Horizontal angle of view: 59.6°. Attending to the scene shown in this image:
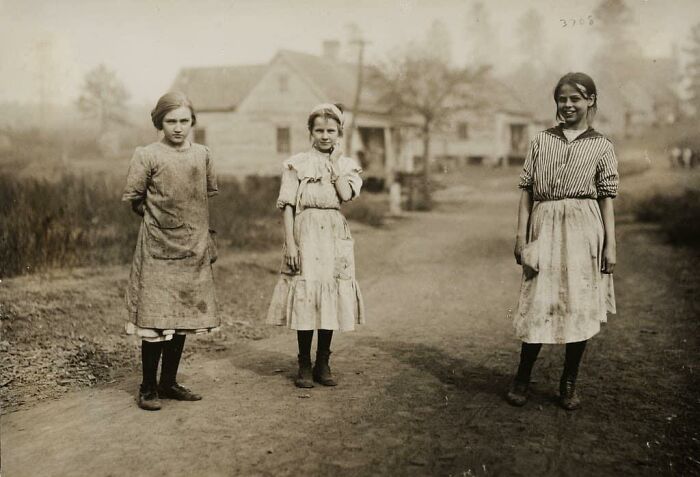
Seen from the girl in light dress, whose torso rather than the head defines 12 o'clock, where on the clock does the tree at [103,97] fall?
The tree is roughly at 5 o'clock from the girl in light dress.

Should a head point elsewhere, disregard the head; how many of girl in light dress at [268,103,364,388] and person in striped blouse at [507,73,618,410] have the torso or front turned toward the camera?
2

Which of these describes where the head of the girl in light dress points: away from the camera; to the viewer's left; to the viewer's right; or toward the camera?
toward the camera

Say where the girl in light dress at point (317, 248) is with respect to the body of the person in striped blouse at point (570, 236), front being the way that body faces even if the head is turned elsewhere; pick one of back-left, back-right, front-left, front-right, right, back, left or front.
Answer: right

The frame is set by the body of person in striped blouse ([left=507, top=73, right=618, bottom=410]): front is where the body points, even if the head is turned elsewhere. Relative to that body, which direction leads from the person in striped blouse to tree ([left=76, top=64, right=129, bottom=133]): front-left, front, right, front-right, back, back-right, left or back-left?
back-right

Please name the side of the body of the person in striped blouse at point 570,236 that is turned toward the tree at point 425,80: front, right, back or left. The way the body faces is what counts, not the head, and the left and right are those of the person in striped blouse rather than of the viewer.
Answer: back

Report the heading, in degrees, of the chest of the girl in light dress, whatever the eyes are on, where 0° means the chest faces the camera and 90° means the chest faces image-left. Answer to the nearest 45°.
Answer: approximately 0°

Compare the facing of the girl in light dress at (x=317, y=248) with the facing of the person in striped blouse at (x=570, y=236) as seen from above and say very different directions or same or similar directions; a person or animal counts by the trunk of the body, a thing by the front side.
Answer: same or similar directions

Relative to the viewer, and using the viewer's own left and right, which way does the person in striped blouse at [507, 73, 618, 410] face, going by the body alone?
facing the viewer

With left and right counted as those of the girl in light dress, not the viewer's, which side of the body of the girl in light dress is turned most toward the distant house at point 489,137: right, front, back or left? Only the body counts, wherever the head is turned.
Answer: back

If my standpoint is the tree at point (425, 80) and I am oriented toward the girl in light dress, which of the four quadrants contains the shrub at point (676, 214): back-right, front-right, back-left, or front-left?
front-left

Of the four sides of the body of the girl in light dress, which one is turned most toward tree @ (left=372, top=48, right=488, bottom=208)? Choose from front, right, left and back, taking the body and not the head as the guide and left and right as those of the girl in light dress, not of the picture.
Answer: back
